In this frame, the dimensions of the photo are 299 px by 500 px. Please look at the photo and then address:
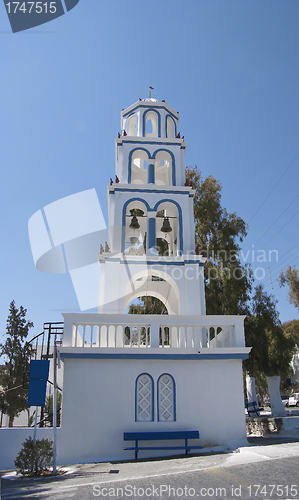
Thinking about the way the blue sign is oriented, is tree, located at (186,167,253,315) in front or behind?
behind

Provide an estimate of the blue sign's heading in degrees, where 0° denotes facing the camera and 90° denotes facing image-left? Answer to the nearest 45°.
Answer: approximately 0°

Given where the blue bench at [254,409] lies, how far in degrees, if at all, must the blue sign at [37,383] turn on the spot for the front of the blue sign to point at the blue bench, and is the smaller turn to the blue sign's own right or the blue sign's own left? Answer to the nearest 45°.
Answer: approximately 135° to the blue sign's own left

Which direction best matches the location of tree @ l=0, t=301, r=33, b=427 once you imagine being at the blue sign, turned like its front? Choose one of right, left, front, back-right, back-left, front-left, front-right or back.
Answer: back

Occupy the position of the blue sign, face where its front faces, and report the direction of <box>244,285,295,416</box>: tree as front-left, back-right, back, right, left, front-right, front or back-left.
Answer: back-left

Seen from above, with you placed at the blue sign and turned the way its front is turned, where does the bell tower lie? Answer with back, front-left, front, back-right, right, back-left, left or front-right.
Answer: back-left

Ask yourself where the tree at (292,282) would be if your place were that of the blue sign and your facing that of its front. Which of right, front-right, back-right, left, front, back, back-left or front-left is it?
back-left
